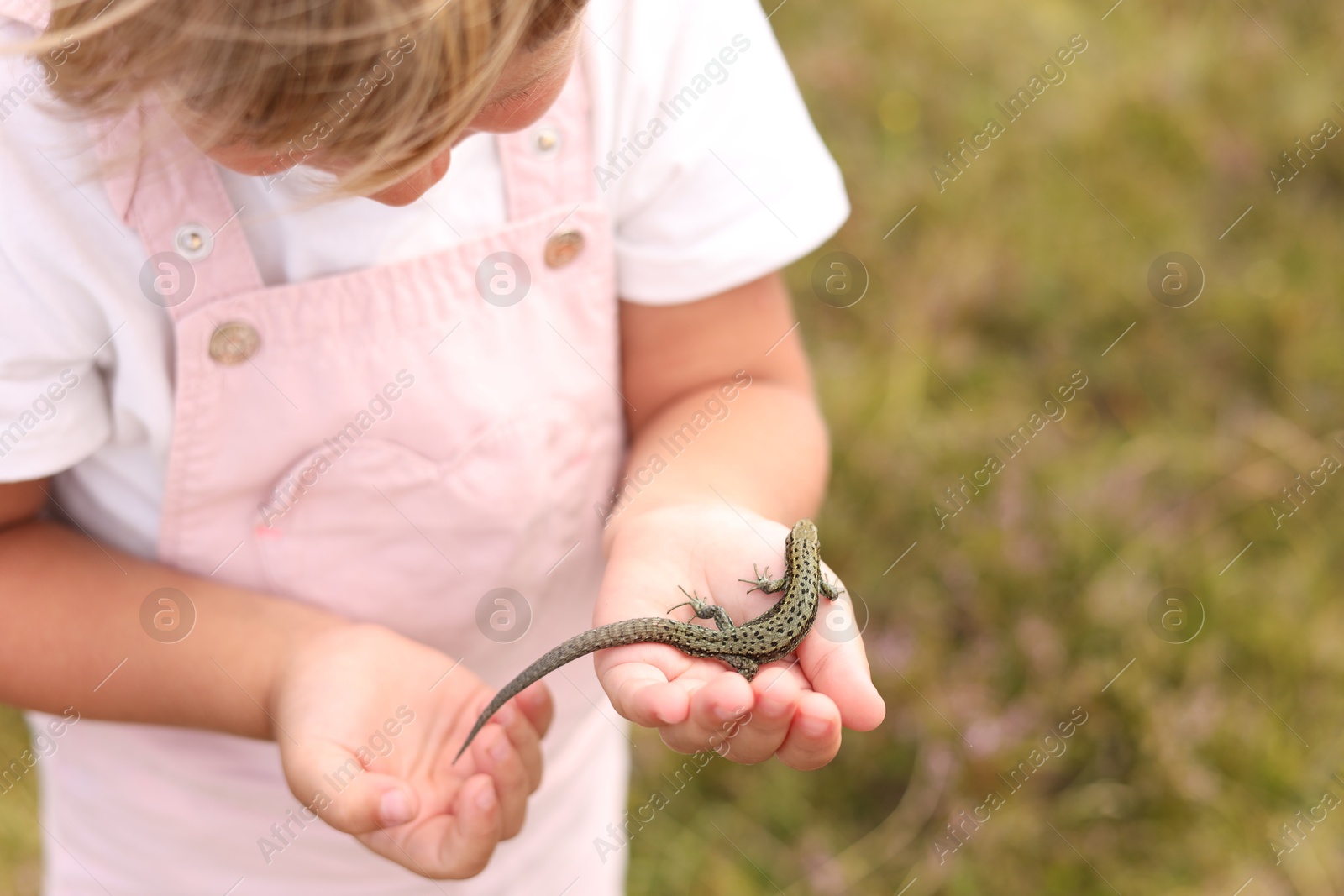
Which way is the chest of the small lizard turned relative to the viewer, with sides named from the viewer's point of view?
facing away from the viewer and to the right of the viewer
